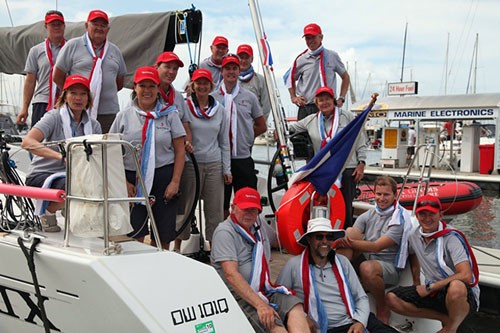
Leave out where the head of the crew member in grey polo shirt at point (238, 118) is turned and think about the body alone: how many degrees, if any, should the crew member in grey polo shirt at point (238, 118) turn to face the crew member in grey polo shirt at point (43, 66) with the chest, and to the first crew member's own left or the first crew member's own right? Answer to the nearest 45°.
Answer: approximately 90° to the first crew member's own right

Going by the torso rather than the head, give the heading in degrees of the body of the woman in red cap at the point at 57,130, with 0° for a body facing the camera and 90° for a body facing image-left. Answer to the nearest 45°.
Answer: approximately 315°

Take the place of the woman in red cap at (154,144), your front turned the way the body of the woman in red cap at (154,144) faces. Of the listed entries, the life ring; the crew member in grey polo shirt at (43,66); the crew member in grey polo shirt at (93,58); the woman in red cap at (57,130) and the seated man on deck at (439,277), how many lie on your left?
2

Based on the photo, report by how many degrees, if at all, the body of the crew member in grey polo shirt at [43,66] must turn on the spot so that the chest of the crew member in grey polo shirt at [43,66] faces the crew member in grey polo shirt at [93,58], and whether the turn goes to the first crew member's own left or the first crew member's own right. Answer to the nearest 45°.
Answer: approximately 45° to the first crew member's own left

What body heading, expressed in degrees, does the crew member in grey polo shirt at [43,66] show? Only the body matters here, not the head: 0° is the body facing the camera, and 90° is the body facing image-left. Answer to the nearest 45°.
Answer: approximately 0°
